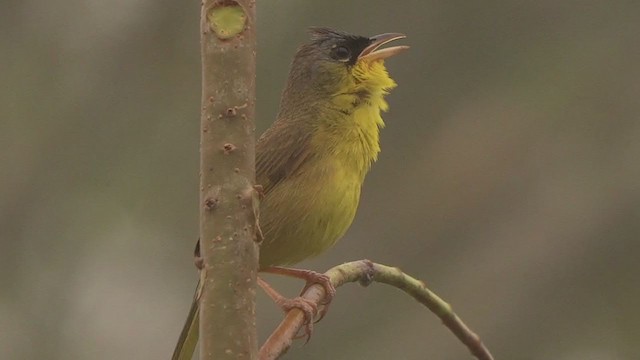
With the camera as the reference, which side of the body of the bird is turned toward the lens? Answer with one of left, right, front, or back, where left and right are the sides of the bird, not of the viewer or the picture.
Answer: right
